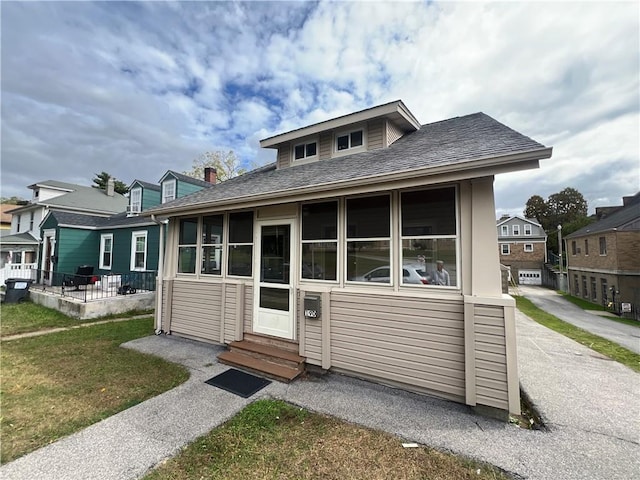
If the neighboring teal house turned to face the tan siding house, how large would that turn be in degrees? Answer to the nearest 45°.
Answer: approximately 45° to its left

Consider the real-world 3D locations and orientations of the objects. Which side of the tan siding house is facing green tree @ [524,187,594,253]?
back

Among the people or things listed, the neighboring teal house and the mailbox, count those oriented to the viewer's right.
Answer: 0

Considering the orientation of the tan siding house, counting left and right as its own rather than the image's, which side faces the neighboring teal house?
right

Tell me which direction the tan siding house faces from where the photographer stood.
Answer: facing the viewer and to the left of the viewer

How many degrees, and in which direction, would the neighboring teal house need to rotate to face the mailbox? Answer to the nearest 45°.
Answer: approximately 45° to its left

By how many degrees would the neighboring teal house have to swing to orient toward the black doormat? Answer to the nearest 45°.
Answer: approximately 45° to its left

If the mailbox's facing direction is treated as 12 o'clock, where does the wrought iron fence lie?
The wrought iron fence is roughly at 3 o'clock from the mailbox.

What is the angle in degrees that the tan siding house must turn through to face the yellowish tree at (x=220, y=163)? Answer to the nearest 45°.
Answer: approximately 90° to its right

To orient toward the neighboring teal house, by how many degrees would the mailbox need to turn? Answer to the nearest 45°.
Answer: approximately 90° to its right

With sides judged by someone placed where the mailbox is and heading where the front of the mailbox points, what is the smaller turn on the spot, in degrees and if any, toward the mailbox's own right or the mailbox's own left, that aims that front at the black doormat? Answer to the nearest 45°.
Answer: approximately 45° to the mailbox's own right

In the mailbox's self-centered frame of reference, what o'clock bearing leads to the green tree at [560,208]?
The green tree is roughly at 6 o'clock from the mailbox.

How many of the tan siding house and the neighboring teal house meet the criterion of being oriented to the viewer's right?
0

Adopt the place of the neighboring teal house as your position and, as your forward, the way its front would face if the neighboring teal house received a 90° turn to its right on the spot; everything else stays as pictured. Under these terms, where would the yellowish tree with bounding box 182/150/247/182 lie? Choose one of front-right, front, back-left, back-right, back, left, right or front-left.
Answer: right

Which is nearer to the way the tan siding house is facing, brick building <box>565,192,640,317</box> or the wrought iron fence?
the wrought iron fence
